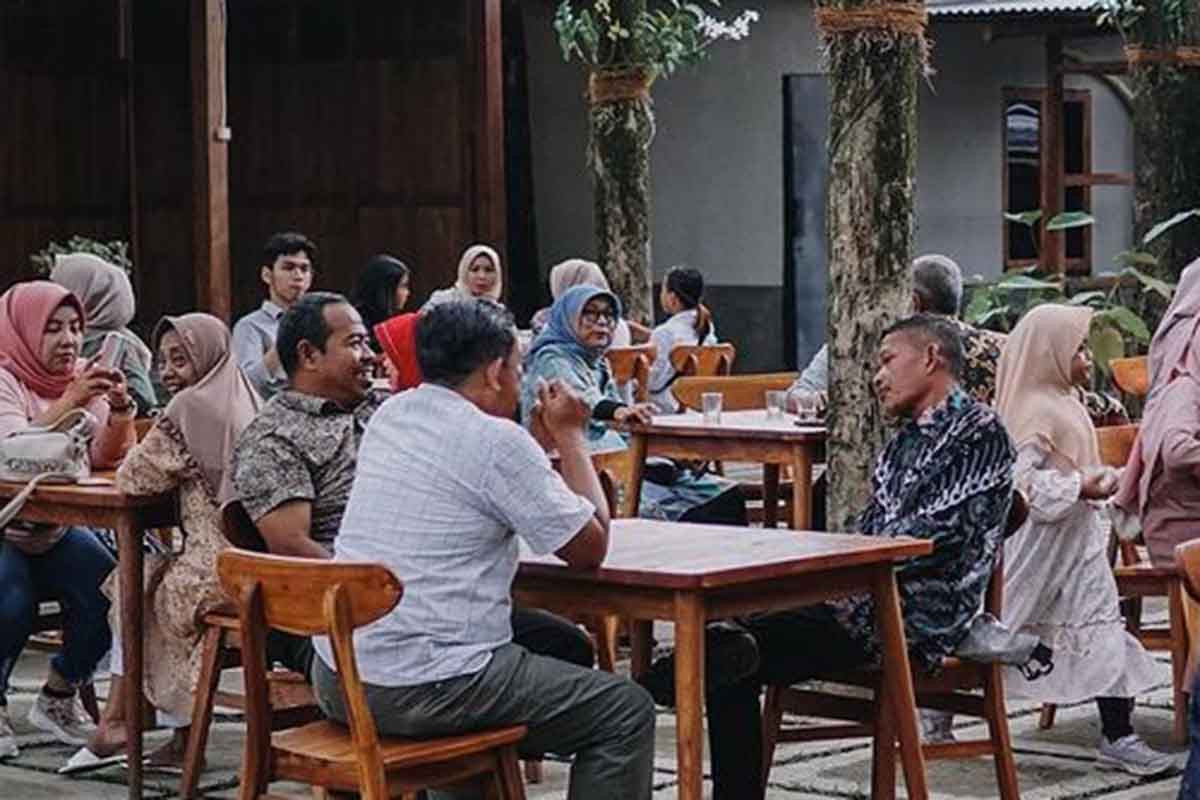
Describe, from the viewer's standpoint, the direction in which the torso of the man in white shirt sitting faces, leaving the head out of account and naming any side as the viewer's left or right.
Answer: facing away from the viewer and to the right of the viewer

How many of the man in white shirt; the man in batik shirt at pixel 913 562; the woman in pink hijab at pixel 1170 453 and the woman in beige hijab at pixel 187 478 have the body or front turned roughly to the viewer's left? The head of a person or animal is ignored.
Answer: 2

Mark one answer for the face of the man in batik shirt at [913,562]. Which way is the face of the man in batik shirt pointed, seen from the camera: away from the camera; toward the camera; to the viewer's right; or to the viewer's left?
to the viewer's left

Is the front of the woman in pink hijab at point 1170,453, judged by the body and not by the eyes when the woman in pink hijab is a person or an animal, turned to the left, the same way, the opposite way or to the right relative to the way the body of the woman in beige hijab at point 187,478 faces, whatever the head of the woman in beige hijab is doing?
the opposite way

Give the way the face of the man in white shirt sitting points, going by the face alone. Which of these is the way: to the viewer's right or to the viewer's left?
to the viewer's right

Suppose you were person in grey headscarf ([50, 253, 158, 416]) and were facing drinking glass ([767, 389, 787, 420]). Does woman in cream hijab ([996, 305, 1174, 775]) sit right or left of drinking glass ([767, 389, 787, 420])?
right

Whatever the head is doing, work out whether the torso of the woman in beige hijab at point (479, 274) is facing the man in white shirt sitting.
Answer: yes
